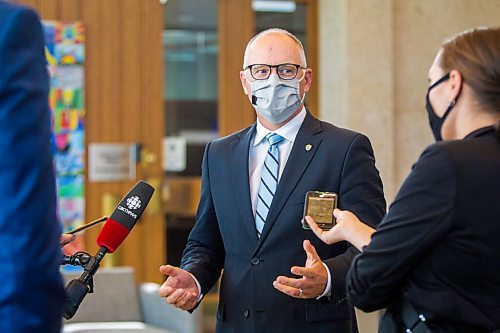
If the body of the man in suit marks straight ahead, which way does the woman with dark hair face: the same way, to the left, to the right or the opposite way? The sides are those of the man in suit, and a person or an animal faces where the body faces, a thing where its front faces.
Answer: to the right

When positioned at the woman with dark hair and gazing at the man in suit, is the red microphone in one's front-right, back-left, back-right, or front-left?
front-left

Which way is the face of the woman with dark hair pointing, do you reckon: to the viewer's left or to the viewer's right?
to the viewer's left

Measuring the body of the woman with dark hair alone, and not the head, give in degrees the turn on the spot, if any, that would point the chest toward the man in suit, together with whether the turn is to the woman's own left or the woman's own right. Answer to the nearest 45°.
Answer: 0° — they already face them

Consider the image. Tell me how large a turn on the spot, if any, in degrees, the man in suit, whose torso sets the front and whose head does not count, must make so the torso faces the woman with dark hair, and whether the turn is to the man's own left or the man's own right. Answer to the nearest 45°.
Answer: approximately 90° to the man's own left

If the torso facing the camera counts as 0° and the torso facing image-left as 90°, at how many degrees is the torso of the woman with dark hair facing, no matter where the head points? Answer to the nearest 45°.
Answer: approximately 135°

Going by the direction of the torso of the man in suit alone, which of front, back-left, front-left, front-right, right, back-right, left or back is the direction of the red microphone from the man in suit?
front

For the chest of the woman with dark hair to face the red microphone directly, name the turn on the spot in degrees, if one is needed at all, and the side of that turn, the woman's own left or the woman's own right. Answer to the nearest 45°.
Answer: approximately 45° to the woman's own left

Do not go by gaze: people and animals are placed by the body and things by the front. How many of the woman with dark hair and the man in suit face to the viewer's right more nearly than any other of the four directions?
0

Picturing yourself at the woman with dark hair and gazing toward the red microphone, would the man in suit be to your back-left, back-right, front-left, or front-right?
front-right

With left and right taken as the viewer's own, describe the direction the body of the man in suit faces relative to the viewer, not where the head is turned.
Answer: facing the viewer and to the left of the viewer

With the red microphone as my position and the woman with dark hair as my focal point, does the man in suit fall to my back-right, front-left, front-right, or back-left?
front-left
